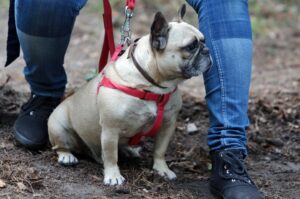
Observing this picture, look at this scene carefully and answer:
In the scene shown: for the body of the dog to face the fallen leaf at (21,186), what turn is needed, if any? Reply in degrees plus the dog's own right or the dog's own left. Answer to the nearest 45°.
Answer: approximately 90° to the dog's own right

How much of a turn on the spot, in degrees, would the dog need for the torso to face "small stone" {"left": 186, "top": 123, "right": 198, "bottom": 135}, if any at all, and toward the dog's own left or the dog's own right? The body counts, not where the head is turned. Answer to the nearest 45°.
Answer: approximately 90° to the dog's own left

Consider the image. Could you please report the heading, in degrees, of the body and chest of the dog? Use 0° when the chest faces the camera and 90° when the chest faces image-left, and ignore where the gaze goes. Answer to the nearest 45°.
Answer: approximately 315°
